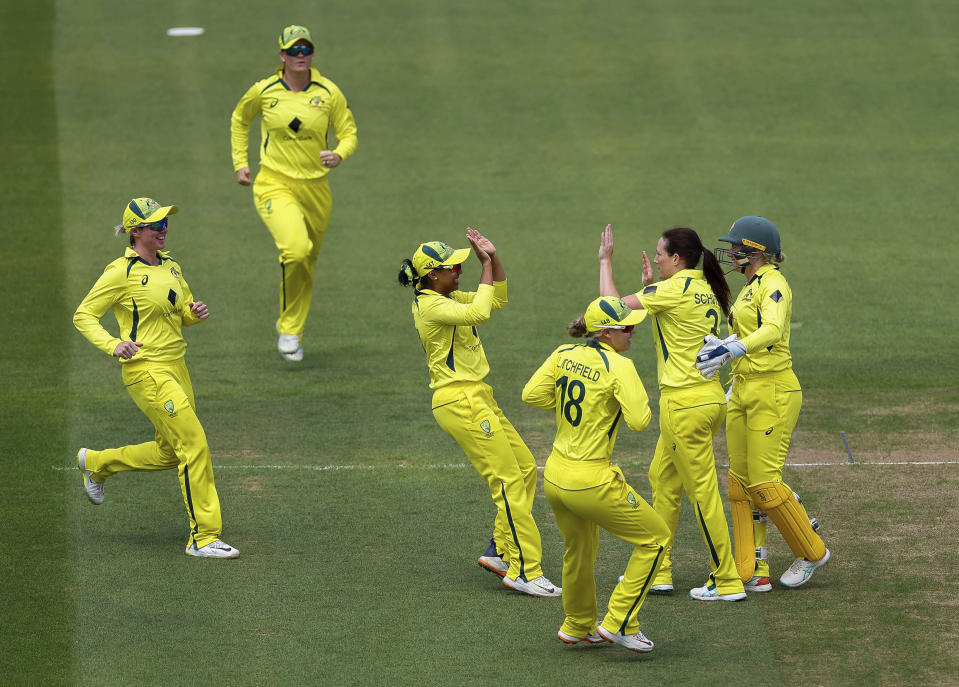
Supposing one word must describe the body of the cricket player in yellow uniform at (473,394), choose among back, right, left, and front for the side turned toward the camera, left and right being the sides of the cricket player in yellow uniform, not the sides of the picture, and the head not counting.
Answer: right

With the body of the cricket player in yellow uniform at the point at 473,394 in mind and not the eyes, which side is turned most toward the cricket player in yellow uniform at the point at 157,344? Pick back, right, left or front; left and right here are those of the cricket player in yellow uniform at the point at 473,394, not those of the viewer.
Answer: back

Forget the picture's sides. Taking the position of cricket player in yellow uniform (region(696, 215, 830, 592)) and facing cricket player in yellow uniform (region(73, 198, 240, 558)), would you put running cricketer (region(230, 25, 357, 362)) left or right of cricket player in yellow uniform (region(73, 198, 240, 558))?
right

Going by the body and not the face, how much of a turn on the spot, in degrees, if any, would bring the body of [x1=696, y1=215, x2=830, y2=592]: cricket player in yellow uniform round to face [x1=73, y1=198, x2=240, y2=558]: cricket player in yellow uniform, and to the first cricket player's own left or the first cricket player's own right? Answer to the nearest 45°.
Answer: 0° — they already face them

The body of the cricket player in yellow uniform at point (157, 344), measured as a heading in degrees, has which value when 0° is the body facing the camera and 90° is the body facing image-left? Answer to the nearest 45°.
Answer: approximately 315°

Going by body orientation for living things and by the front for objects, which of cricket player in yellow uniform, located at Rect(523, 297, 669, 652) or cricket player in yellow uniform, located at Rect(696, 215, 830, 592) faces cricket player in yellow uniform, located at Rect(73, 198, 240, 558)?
cricket player in yellow uniform, located at Rect(696, 215, 830, 592)

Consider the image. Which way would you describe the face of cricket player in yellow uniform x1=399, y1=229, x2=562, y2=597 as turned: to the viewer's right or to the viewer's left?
to the viewer's right

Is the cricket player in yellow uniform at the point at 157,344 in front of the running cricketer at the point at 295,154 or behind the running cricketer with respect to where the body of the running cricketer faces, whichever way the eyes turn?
in front

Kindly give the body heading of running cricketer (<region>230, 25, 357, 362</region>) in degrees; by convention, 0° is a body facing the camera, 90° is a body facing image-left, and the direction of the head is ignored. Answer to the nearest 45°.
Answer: approximately 0°

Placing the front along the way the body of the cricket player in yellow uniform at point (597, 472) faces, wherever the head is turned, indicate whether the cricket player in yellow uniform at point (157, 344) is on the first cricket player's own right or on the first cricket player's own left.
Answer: on the first cricket player's own left

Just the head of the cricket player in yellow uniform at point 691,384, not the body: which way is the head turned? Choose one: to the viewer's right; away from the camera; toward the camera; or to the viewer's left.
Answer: to the viewer's left

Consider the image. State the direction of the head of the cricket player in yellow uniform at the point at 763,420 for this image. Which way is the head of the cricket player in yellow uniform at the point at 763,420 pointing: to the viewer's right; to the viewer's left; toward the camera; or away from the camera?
to the viewer's left

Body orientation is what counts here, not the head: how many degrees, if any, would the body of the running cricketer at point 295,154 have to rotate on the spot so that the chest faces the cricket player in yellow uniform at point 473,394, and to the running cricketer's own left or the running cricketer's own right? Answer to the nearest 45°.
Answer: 0° — they already face them

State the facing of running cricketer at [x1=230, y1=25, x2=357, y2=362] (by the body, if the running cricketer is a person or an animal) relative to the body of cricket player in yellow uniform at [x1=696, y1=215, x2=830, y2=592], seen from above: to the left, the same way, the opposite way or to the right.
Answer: to the left

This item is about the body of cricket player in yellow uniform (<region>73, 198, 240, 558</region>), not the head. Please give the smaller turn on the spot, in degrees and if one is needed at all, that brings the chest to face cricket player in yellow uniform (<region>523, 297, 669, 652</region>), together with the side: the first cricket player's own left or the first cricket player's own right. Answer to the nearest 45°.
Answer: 0° — they already face them

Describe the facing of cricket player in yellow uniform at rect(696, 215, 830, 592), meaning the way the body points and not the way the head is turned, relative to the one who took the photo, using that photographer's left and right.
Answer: facing to the left of the viewer

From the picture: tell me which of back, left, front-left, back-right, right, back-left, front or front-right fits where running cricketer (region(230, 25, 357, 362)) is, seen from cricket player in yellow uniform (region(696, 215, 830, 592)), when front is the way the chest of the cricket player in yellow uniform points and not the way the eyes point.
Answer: front-right
